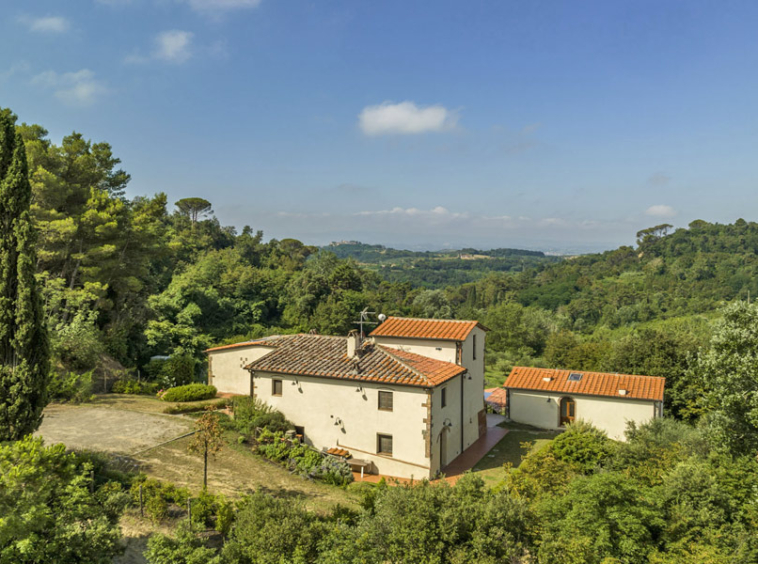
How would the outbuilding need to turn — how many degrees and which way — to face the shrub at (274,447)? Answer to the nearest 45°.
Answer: approximately 45° to its right

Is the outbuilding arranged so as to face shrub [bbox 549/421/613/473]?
yes

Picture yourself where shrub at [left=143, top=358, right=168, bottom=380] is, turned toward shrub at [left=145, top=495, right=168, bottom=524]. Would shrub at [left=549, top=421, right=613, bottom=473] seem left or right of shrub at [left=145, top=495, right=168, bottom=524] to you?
left

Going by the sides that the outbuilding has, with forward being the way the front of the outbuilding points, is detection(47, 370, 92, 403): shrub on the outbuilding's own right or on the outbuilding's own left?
on the outbuilding's own right

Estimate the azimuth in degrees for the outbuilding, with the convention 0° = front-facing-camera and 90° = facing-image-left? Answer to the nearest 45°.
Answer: approximately 0°

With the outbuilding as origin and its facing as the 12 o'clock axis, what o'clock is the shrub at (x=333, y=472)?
The shrub is roughly at 1 o'clock from the outbuilding.

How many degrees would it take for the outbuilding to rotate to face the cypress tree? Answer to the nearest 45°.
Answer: approximately 45° to its right

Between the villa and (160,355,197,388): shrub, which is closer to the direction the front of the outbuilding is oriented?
the villa

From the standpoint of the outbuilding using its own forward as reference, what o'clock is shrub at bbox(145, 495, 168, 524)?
The shrub is roughly at 1 o'clock from the outbuilding.

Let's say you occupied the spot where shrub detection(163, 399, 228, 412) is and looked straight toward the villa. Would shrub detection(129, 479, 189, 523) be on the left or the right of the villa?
right

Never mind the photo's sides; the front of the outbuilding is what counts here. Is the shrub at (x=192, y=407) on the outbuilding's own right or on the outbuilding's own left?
on the outbuilding's own right

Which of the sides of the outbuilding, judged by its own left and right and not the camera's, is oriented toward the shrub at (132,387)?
right

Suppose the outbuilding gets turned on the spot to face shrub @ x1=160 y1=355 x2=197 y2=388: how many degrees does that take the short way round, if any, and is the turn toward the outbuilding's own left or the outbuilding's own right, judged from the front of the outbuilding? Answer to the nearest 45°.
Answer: approximately 90° to the outbuilding's own right
